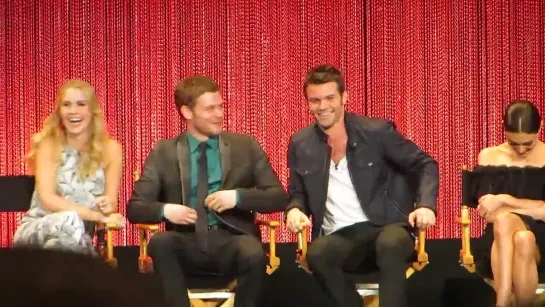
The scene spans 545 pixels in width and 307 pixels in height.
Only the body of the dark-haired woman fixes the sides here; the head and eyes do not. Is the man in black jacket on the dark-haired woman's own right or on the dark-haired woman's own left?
on the dark-haired woman's own right

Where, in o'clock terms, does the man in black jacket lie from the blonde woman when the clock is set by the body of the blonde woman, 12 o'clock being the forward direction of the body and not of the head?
The man in black jacket is roughly at 10 o'clock from the blonde woman.

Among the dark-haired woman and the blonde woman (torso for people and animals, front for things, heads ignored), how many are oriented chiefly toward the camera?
2

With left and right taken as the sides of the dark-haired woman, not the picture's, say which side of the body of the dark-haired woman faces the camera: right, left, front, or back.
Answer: front

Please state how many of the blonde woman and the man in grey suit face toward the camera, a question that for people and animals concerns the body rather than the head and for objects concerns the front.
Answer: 2

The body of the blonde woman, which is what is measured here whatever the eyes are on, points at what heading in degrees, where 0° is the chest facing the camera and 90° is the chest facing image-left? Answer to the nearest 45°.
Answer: approximately 0°

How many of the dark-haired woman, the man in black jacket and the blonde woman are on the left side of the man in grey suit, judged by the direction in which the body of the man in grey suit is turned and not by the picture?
2

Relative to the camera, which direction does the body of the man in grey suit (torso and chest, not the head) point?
toward the camera

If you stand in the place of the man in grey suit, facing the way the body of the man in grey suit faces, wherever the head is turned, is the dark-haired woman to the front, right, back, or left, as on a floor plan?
left

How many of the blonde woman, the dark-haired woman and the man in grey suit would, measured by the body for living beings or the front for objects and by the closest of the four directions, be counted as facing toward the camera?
3

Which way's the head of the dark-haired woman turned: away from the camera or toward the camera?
toward the camera

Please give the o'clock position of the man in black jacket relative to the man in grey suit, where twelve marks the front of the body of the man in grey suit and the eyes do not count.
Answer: The man in black jacket is roughly at 9 o'clock from the man in grey suit.
